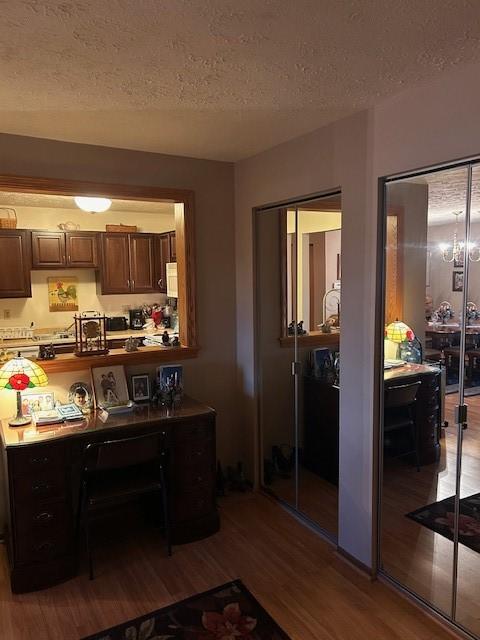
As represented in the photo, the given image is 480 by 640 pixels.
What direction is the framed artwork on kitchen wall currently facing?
toward the camera

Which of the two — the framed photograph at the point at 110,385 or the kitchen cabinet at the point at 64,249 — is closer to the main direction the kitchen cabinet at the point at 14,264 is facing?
the framed photograph

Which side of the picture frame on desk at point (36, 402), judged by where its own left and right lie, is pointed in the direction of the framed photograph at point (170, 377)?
left

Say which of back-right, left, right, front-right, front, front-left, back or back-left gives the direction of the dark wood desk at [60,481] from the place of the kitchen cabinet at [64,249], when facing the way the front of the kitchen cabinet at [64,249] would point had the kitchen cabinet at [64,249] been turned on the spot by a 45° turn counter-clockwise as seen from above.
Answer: front-right

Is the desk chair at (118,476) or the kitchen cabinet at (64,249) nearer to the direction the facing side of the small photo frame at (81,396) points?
the desk chair

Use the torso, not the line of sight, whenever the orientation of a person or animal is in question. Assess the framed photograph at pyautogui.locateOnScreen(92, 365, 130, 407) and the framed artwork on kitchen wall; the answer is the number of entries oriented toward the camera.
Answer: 2

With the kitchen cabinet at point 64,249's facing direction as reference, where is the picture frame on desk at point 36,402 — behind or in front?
in front

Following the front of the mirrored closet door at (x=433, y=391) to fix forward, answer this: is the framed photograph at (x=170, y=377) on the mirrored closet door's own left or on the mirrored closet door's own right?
on the mirrored closet door's own right

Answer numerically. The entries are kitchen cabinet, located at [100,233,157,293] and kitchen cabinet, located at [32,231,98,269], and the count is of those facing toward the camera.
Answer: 2

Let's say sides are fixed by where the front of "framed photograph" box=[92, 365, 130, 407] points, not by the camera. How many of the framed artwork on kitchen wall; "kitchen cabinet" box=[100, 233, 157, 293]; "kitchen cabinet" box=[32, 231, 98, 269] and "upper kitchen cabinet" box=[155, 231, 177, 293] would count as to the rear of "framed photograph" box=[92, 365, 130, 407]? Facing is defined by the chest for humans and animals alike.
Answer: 4

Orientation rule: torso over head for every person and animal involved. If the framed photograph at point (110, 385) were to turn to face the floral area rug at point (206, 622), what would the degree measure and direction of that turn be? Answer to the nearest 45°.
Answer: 0° — it already faces it

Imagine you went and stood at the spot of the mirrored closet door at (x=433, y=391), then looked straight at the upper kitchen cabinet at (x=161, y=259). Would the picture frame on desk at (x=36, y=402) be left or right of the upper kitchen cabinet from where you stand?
left

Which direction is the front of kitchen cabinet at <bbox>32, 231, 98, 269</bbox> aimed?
toward the camera

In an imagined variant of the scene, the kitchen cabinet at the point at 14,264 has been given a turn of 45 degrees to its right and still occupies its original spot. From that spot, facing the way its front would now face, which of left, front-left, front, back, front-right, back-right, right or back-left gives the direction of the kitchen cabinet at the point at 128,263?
back-left
